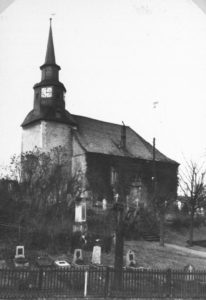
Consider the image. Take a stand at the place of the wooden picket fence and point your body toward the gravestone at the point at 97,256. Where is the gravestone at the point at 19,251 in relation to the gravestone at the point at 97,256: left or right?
left

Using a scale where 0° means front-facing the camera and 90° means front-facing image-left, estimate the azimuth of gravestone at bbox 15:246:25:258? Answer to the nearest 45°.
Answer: approximately 0°

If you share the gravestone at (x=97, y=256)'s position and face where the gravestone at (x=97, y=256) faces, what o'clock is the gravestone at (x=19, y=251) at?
the gravestone at (x=19, y=251) is roughly at 2 o'clock from the gravestone at (x=97, y=256).

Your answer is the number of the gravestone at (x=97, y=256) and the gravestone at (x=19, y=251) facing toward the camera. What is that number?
2
